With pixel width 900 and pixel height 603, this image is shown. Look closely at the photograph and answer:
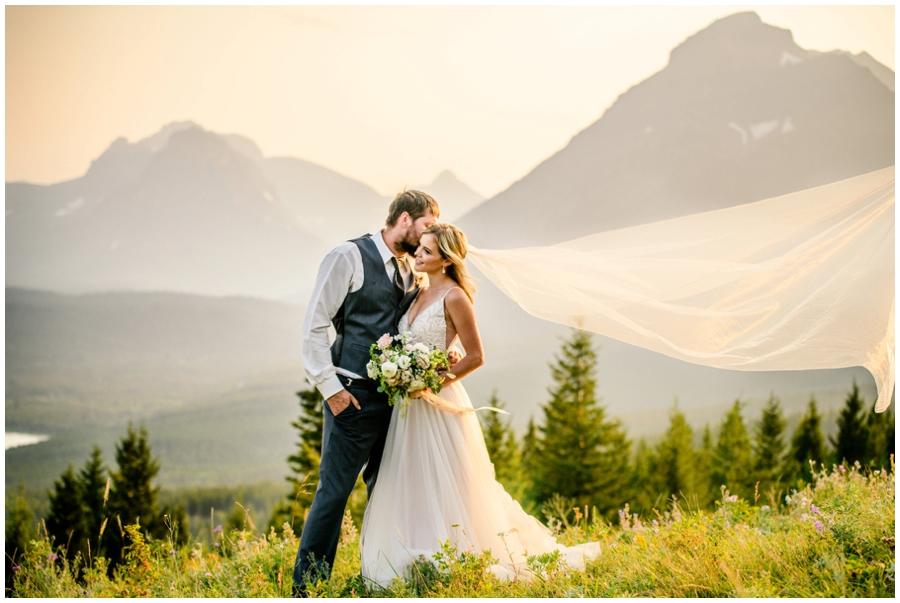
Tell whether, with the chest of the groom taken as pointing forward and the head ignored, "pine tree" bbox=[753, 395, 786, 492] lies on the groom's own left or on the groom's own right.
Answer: on the groom's own left

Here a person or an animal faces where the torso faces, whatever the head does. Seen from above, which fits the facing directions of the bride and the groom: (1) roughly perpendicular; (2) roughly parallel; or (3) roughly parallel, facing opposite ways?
roughly perpendicular

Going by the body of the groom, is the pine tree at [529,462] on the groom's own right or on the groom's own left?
on the groom's own left

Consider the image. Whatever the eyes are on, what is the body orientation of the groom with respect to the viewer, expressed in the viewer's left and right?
facing the viewer and to the right of the viewer

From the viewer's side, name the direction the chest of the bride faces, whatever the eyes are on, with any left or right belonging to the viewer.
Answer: facing the viewer and to the left of the viewer

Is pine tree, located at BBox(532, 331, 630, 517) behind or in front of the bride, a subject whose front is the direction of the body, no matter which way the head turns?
behind

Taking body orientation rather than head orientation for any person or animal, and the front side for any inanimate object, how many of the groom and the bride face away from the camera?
0

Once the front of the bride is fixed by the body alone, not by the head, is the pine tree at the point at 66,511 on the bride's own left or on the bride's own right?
on the bride's own right

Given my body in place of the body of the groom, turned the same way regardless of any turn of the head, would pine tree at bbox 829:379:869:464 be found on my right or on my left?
on my left
